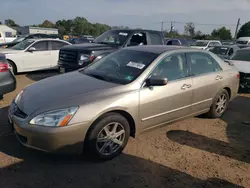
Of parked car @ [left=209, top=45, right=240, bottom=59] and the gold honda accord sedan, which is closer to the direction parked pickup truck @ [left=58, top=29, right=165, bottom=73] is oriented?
the gold honda accord sedan

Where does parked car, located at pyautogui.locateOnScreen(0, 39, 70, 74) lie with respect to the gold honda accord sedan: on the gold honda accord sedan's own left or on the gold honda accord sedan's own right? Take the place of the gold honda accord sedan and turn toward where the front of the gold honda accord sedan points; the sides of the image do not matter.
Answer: on the gold honda accord sedan's own right

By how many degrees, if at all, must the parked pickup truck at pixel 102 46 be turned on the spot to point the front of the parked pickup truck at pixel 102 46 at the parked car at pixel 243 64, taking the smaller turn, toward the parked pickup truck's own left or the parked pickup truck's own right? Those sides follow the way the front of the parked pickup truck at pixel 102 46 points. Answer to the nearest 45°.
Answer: approximately 135° to the parked pickup truck's own left

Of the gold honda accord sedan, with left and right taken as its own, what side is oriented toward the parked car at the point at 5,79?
right

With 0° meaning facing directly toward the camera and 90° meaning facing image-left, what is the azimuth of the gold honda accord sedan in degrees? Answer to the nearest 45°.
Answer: approximately 45°

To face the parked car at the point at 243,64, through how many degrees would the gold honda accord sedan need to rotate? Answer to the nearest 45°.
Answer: approximately 180°

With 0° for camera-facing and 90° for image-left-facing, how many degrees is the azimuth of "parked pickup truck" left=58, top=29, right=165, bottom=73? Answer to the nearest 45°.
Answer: approximately 45°
